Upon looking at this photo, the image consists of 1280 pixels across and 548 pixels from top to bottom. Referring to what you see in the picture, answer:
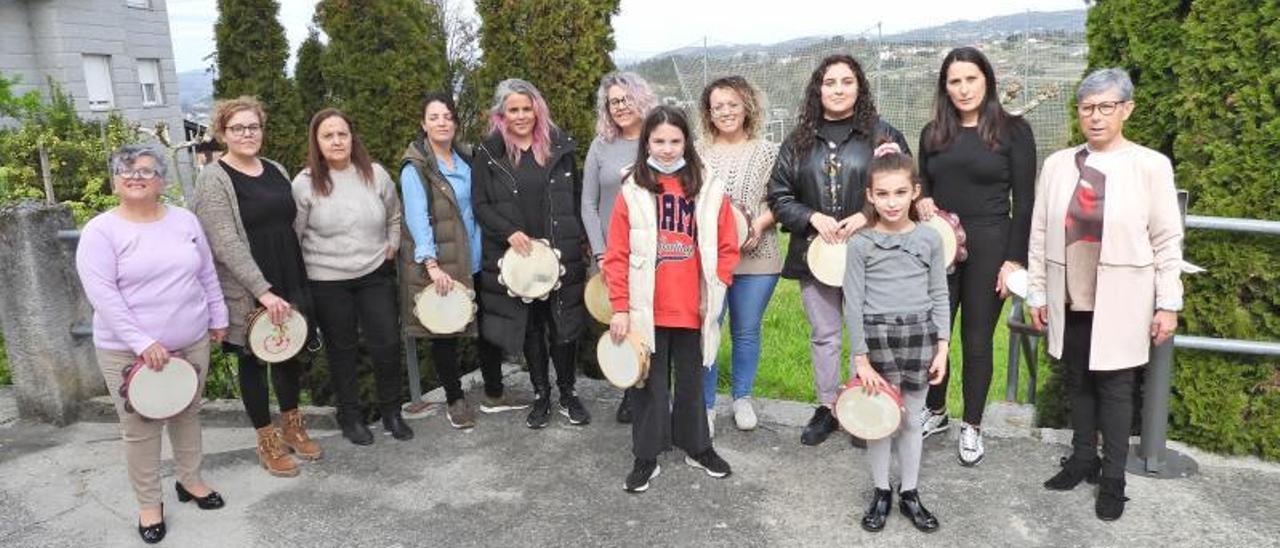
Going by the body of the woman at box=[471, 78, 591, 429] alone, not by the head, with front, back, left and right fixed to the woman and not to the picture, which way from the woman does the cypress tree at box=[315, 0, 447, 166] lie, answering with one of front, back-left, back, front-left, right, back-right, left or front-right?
back-right

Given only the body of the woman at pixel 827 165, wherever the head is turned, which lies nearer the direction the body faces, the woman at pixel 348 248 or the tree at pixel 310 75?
the woman

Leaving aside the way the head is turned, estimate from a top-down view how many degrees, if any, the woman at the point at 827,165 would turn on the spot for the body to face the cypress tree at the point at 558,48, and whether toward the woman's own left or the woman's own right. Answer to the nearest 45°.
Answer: approximately 135° to the woman's own right
